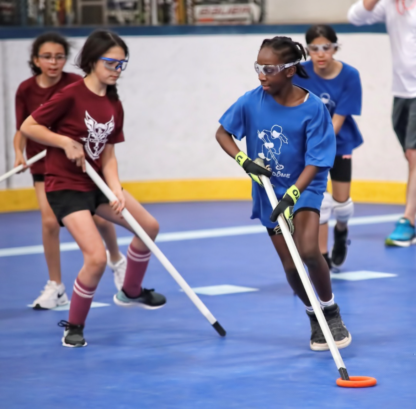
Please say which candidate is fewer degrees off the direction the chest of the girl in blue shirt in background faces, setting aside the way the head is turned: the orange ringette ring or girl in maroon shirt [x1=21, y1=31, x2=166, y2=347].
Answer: the orange ringette ring

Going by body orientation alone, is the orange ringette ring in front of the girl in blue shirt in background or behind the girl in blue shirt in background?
in front

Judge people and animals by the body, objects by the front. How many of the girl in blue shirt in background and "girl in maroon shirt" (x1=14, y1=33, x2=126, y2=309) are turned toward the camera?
2

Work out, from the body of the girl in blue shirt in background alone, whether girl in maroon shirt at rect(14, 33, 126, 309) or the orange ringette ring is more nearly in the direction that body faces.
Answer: the orange ringette ring

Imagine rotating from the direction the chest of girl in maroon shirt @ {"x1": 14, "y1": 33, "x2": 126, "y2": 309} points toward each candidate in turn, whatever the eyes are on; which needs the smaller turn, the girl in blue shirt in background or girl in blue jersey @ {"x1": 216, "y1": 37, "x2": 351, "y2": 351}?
the girl in blue jersey

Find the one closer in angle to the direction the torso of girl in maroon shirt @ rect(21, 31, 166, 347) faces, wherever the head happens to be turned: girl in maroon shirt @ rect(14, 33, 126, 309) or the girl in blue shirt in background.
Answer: the girl in blue shirt in background

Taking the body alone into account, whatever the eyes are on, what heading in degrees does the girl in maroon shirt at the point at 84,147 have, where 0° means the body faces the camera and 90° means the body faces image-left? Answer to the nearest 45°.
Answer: approximately 315°

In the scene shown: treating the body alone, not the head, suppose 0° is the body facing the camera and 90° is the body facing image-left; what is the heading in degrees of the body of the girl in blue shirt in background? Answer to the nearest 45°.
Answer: approximately 0°

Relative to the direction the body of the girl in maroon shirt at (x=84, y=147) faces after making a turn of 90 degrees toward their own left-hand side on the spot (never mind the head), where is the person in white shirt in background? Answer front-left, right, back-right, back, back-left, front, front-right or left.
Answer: front

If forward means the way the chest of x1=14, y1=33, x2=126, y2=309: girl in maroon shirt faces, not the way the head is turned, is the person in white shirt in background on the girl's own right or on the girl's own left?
on the girl's own left
